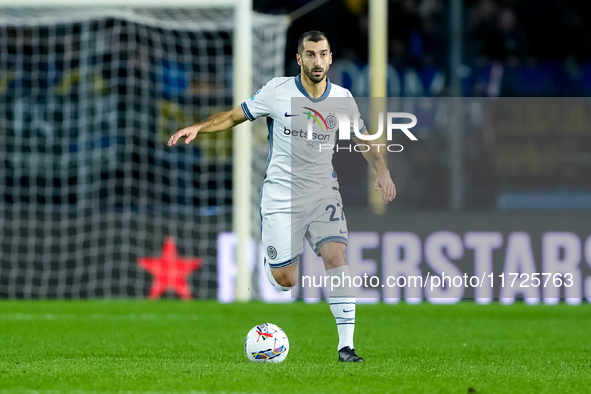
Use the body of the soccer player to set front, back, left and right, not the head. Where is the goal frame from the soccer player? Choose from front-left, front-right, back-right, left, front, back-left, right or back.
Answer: back

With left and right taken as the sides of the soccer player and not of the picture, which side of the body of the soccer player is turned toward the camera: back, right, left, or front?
front

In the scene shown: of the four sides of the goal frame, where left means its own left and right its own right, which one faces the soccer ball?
front

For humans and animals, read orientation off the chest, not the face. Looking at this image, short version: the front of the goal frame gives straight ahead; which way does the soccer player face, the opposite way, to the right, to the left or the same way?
the same way

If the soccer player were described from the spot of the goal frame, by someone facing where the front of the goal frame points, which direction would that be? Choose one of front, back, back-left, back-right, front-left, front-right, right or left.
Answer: front

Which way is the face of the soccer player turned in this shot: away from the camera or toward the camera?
toward the camera

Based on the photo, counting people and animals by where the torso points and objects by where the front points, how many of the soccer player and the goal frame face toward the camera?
2
